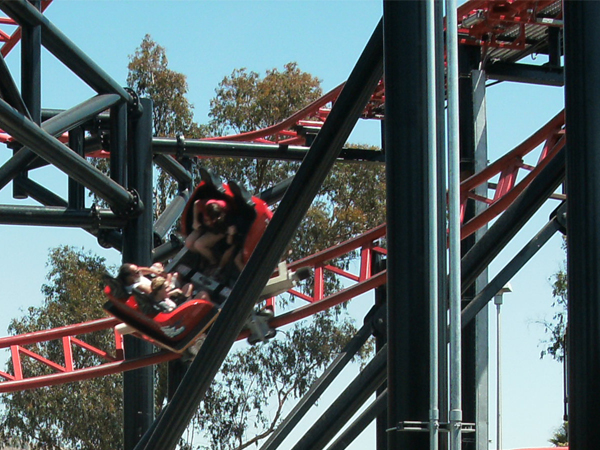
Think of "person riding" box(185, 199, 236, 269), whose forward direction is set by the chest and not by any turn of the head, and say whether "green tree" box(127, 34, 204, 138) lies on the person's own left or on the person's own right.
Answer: on the person's own right

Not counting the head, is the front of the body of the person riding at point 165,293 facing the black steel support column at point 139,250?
no

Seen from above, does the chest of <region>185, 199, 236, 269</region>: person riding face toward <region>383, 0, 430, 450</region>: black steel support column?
no

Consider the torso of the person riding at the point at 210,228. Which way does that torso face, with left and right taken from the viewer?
facing the viewer and to the left of the viewer

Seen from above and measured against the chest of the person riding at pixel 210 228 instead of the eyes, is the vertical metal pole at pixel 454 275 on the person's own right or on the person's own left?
on the person's own left

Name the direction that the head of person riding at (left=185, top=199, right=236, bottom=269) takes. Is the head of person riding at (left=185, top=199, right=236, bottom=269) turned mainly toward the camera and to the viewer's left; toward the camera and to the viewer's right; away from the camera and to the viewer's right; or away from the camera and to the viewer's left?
toward the camera and to the viewer's left
